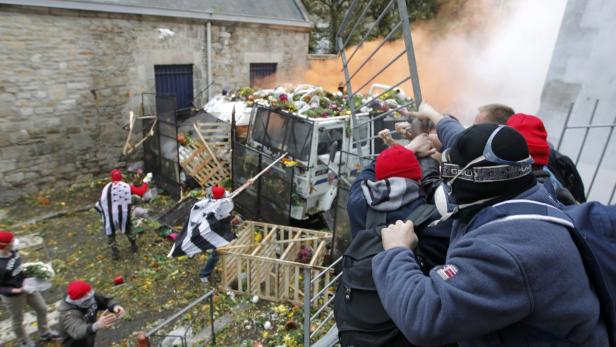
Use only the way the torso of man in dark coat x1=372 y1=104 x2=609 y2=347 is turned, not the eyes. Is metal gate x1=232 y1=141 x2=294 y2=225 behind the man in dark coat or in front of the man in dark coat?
in front

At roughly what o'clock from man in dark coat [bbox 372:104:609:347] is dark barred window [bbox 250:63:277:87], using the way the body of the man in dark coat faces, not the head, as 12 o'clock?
The dark barred window is roughly at 12 o'clock from the man in dark coat.

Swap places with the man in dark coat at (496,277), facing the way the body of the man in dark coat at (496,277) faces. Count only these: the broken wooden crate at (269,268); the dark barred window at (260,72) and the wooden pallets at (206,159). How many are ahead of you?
3

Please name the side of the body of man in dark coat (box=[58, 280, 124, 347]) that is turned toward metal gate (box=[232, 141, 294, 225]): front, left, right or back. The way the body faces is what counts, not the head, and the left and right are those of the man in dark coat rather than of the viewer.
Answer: left

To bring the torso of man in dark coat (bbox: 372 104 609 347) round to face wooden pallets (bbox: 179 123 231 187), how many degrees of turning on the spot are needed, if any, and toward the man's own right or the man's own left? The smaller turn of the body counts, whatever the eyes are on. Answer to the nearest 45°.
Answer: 0° — they already face it

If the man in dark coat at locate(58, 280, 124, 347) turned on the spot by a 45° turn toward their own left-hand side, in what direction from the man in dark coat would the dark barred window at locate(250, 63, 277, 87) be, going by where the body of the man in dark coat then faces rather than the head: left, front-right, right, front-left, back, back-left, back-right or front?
front-left

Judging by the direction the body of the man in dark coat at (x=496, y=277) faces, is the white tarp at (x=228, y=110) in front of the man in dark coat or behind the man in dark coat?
in front

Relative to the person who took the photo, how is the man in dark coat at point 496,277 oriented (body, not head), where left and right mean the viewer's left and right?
facing away from the viewer and to the left of the viewer

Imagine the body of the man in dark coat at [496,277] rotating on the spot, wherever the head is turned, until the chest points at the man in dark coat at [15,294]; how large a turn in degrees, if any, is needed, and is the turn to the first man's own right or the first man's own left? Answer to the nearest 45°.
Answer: approximately 45° to the first man's own left

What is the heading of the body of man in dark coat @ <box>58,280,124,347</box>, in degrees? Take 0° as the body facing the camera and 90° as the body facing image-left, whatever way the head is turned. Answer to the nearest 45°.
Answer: approximately 315°

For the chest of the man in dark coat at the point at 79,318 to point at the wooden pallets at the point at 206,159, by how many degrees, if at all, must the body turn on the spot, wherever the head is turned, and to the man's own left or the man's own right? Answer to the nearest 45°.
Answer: approximately 90° to the man's own left

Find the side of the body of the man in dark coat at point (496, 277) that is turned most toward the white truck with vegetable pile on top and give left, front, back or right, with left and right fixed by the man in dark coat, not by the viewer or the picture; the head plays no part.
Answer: front

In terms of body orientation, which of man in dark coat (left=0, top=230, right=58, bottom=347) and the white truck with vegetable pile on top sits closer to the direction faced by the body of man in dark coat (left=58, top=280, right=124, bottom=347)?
the white truck with vegetable pile on top
